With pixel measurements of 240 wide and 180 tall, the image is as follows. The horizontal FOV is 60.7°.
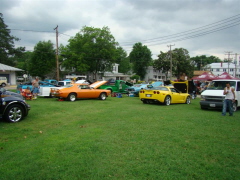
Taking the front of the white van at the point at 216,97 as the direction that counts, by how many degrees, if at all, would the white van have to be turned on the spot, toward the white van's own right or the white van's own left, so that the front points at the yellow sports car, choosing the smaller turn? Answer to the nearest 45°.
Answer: approximately 45° to the white van's own right

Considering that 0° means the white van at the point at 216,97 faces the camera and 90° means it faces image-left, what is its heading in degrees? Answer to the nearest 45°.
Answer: approximately 45°

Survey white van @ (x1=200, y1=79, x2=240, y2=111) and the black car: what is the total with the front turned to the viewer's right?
1

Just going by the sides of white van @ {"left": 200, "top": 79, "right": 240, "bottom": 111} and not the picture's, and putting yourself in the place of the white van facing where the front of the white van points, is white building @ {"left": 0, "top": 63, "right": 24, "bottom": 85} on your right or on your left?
on your right

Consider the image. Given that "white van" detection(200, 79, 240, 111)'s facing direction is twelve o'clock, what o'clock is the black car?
The black car is roughly at 12 o'clock from the white van.

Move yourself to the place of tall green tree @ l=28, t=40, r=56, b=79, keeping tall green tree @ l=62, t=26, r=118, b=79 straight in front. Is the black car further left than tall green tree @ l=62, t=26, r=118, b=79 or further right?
right

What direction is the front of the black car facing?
to the viewer's right

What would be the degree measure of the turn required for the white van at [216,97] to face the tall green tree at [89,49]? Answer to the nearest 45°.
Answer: approximately 90° to its right
